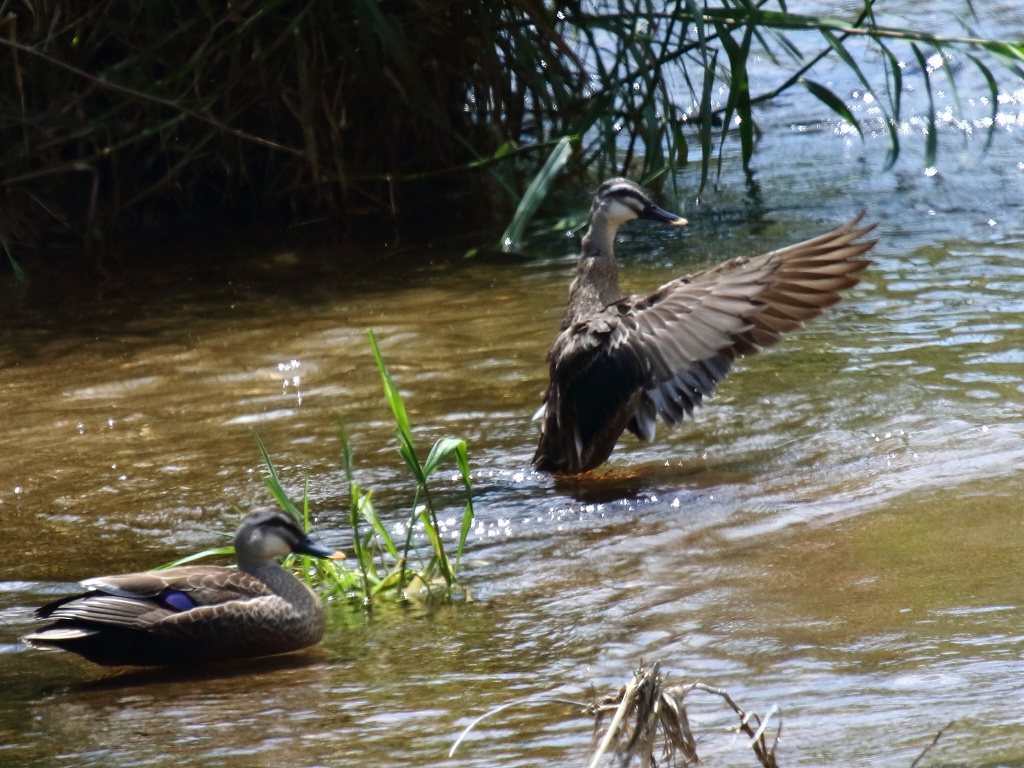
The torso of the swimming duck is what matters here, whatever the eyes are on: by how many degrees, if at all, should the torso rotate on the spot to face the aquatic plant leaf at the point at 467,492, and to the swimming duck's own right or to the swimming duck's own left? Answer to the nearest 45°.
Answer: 0° — it already faces it

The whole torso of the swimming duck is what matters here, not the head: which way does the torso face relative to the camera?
to the viewer's right

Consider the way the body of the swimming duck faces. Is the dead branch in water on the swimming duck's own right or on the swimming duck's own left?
on the swimming duck's own right

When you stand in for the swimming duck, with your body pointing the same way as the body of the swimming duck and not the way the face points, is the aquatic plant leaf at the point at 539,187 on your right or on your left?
on your left

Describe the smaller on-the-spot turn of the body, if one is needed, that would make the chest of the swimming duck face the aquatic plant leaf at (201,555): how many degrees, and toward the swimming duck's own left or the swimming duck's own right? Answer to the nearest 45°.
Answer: approximately 90° to the swimming duck's own left

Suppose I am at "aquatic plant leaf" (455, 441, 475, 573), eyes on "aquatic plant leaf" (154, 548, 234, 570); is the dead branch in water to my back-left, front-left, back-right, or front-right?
back-left

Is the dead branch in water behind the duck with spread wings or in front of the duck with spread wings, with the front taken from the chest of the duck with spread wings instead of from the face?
behind

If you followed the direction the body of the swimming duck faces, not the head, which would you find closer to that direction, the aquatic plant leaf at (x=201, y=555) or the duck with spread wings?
the duck with spread wings

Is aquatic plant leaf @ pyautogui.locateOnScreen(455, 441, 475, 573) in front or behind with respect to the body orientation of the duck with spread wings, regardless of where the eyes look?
behind

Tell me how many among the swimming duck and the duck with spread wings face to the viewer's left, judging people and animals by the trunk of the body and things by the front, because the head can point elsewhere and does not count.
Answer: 0

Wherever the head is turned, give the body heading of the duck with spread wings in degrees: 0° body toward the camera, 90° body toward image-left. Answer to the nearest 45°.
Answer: approximately 225°
